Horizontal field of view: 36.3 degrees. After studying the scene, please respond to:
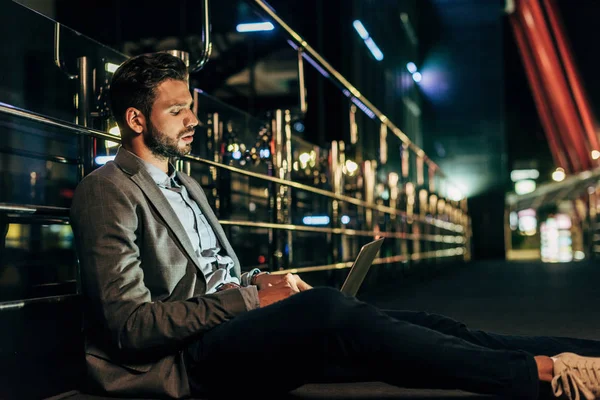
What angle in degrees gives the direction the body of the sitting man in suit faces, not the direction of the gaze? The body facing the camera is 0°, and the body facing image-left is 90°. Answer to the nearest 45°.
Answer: approximately 270°
